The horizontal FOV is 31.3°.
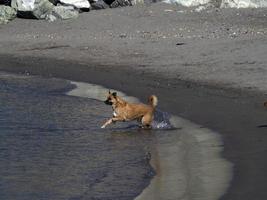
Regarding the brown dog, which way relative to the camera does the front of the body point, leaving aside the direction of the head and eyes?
to the viewer's left

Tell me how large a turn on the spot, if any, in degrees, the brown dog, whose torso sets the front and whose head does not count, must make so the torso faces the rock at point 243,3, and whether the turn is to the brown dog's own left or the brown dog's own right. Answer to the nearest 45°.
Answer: approximately 90° to the brown dog's own right

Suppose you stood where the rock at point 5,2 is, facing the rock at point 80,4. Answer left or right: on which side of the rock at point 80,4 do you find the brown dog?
right

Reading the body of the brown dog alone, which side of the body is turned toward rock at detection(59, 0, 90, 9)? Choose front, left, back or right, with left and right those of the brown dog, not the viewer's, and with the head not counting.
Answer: right

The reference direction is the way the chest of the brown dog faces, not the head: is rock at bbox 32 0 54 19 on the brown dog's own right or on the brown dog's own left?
on the brown dog's own right

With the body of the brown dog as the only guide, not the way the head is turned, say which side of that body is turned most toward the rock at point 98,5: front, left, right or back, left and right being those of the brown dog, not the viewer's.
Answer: right

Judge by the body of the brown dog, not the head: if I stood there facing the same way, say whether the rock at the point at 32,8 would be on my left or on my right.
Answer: on my right
